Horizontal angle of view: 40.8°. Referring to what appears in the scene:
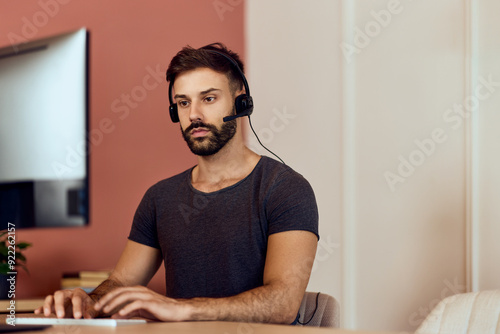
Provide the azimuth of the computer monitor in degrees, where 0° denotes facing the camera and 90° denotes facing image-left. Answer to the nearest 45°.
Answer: approximately 225°

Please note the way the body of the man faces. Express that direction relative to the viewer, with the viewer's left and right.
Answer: facing the viewer and to the left of the viewer

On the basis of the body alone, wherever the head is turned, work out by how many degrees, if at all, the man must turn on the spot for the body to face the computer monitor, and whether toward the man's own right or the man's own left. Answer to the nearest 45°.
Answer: approximately 90° to the man's own right

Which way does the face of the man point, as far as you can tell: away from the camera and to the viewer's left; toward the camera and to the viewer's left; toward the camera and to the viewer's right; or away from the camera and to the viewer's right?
toward the camera and to the viewer's left

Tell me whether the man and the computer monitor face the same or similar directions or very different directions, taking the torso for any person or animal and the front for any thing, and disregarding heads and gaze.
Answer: very different directions
